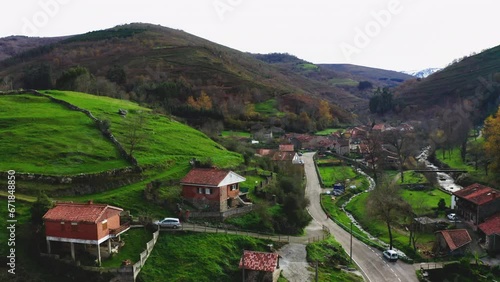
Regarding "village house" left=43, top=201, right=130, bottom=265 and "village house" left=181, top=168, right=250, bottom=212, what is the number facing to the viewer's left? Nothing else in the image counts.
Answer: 0

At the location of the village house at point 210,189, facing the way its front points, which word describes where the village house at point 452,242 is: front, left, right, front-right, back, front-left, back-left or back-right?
front-left

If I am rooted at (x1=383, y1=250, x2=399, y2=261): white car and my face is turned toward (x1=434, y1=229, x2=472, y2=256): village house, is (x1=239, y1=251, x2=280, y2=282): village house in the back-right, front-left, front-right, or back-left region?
back-right

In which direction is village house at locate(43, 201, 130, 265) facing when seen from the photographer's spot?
facing the viewer and to the right of the viewer

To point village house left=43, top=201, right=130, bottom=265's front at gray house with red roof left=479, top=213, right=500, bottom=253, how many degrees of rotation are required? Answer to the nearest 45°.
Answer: approximately 45° to its left
